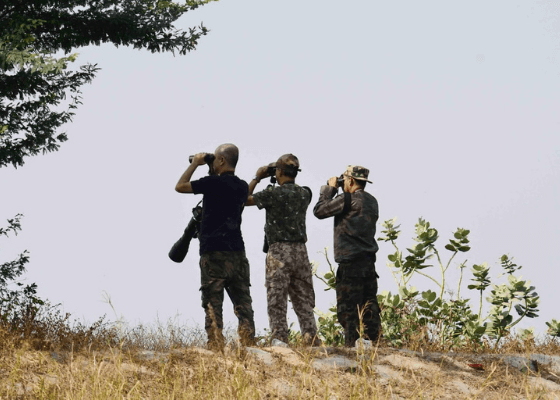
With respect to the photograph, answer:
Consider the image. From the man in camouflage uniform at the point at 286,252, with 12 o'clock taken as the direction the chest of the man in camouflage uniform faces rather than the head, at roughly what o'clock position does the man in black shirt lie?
The man in black shirt is roughly at 9 o'clock from the man in camouflage uniform.

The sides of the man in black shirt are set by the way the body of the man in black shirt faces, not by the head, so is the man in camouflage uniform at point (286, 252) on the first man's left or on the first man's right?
on the first man's right

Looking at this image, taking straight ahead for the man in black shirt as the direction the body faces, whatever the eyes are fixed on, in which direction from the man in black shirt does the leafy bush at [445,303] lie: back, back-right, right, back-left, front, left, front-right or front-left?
right

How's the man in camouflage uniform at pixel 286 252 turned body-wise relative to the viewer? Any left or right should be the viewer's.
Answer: facing away from the viewer and to the left of the viewer

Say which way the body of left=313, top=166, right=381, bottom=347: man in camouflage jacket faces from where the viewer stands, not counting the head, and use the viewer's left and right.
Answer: facing away from the viewer and to the left of the viewer

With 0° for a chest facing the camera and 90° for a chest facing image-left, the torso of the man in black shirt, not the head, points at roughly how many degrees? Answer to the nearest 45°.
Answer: approximately 135°

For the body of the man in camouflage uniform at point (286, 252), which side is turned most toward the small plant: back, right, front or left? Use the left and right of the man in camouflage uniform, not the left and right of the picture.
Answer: right

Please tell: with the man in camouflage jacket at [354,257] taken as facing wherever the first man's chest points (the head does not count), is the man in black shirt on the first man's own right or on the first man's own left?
on the first man's own left

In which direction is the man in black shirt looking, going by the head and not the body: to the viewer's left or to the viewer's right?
to the viewer's left
